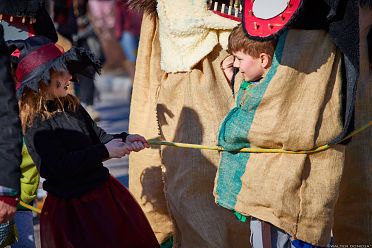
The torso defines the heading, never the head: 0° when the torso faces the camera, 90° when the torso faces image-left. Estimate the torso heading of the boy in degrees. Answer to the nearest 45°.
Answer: approximately 90°

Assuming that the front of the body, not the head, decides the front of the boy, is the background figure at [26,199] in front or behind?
in front

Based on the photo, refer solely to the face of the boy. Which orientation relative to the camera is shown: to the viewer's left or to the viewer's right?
to the viewer's left

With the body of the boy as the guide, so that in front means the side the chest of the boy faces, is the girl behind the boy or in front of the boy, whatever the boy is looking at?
in front

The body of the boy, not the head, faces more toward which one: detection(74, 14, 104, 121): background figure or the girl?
the girl
